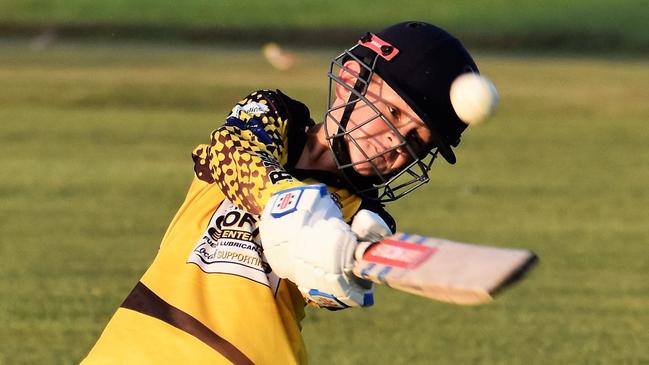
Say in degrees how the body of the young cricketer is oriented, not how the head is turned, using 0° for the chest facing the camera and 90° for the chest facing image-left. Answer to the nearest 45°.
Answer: approximately 315°

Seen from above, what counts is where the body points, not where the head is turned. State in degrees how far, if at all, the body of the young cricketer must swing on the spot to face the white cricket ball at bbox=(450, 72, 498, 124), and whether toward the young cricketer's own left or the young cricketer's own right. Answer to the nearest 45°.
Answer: approximately 45° to the young cricketer's own left
